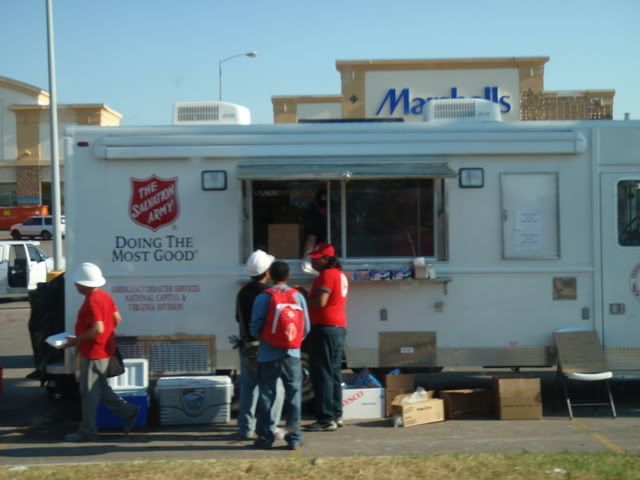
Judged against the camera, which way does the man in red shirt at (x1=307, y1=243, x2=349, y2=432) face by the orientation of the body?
to the viewer's left

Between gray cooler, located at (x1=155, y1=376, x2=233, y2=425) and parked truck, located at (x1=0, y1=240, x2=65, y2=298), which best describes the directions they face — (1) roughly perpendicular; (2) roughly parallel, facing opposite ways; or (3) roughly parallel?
roughly perpendicular

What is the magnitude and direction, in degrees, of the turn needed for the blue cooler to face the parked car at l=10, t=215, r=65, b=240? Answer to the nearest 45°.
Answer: approximately 180°

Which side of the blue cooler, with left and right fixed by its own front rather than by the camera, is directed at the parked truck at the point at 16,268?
back

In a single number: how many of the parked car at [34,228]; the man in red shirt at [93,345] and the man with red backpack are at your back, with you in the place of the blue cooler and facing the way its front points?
1

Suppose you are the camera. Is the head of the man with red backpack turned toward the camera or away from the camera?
away from the camera

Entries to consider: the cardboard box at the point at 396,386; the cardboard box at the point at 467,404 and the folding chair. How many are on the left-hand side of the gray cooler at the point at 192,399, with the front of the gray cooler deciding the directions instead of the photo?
3

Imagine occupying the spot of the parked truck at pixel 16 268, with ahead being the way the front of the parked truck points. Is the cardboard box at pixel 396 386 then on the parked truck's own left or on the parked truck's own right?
on the parked truck's own right

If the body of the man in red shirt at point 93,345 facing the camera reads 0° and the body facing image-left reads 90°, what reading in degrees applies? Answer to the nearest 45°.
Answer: approximately 90°

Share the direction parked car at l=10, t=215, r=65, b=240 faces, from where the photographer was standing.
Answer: facing to the left of the viewer

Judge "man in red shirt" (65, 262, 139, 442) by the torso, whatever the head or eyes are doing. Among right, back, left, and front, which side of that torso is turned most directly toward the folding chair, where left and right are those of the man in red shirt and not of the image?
back

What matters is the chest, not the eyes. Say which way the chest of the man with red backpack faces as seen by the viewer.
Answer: away from the camera

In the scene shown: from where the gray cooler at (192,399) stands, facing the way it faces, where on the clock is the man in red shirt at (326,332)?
The man in red shirt is roughly at 10 o'clock from the gray cooler.

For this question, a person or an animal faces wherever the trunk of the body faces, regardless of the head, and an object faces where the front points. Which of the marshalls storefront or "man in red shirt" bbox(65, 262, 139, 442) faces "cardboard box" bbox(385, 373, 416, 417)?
the marshalls storefront

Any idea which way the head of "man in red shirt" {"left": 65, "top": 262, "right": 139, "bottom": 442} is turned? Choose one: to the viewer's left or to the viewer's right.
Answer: to the viewer's left
